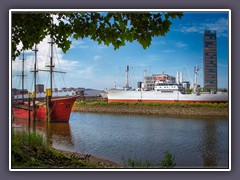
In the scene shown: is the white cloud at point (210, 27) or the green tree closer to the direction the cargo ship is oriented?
the green tree

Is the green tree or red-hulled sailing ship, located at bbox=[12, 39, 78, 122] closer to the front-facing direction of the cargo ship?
the red-hulled sailing ship

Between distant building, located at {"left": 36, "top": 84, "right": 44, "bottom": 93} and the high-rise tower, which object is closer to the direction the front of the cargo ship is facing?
the distant building

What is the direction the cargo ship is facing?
to the viewer's left

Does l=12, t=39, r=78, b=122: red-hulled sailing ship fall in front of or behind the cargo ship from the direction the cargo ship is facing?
in front
